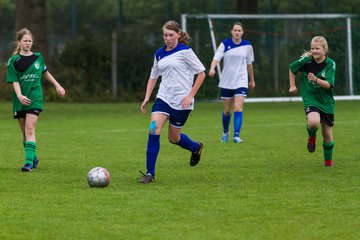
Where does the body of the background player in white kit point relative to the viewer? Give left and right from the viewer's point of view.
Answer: facing the viewer

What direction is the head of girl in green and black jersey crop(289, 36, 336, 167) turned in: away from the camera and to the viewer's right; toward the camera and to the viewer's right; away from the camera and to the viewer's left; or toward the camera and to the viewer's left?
toward the camera and to the viewer's left

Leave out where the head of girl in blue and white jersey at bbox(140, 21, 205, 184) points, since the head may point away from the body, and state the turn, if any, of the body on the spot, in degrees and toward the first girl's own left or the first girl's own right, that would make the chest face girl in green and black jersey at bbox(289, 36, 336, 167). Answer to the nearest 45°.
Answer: approximately 180°

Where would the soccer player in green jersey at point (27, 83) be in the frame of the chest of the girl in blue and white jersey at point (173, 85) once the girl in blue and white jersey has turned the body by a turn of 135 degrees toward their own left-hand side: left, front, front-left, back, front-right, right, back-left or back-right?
back-left

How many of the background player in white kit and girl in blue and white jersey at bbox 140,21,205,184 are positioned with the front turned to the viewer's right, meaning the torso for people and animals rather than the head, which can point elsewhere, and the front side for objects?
0

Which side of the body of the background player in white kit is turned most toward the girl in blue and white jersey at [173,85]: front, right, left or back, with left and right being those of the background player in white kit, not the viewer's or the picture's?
front

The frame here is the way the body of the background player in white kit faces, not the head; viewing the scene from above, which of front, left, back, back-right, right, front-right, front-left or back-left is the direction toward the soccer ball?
front

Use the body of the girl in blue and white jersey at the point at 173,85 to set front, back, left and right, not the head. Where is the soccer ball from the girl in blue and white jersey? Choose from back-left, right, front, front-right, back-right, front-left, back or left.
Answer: front

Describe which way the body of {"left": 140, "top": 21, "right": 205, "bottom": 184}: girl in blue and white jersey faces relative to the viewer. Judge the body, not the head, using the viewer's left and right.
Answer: facing the viewer and to the left of the viewer
